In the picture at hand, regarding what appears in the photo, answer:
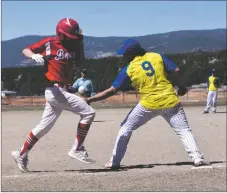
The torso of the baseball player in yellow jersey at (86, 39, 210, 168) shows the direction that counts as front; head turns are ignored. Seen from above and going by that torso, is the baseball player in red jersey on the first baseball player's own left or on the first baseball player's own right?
on the first baseball player's own left

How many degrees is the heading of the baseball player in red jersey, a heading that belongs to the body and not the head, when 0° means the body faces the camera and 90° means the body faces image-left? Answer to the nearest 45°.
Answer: approximately 315°

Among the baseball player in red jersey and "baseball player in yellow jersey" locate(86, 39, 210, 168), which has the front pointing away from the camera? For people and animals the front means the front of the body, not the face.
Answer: the baseball player in yellow jersey

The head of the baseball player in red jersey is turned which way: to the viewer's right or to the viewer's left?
to the viewer's right

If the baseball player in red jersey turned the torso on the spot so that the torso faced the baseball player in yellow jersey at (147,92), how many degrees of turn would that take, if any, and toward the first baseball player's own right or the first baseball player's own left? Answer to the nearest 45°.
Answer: approximately 45° to the first baseball player's own left

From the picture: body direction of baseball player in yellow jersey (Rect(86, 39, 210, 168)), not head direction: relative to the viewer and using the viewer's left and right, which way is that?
facing away from the viewer

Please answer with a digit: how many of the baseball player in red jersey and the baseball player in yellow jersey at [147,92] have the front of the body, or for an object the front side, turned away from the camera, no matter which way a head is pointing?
1
